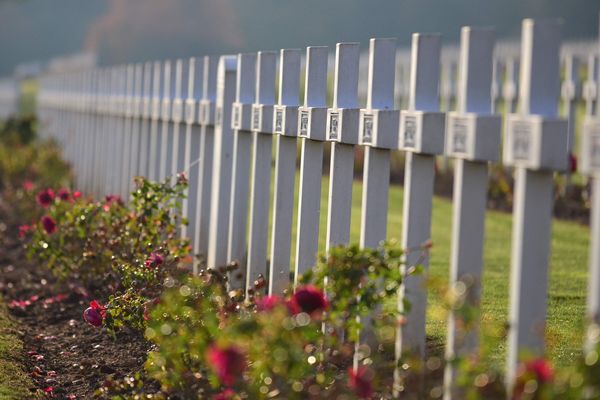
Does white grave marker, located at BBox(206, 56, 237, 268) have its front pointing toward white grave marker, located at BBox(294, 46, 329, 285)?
no

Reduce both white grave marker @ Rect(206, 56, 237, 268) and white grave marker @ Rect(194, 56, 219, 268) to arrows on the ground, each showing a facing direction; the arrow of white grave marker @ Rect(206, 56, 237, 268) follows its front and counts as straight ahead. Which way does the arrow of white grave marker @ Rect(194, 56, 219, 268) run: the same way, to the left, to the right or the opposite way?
the same way

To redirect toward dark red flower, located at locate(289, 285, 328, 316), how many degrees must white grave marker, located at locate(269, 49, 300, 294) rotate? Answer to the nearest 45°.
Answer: approximately 90° to its left

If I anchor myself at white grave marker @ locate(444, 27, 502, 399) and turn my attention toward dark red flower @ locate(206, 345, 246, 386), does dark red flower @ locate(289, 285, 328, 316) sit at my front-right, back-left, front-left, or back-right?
front-right

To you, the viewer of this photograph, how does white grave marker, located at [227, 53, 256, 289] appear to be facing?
facing to the left of the viewer

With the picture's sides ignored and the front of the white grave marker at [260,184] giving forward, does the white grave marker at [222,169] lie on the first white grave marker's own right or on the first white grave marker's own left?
on the first white grave marker's own right

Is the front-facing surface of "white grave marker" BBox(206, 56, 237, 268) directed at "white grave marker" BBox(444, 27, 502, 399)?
no

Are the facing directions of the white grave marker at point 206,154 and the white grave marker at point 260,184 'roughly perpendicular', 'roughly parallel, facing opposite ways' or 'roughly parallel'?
roughly parallel

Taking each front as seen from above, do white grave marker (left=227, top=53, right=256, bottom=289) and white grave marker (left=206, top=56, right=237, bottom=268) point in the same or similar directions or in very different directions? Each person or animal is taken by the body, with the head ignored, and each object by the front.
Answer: same or similar directions

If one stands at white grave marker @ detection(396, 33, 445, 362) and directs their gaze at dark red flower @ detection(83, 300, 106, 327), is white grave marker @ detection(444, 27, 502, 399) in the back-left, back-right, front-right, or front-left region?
back-left

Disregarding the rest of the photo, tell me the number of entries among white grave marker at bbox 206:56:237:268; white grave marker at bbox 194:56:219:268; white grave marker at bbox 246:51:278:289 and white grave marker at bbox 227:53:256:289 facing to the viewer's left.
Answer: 4

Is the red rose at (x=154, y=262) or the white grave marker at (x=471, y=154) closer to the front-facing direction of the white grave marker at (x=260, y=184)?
the red rose

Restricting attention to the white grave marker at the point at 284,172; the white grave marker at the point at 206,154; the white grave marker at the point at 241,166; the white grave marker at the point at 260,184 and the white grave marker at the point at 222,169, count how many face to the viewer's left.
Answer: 5

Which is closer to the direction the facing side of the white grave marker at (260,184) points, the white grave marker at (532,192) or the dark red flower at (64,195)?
the dark red flower

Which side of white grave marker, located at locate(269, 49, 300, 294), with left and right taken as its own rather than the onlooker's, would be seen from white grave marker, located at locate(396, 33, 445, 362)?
left

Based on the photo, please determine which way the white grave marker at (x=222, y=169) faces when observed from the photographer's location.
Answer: facing to the left of the viewer
